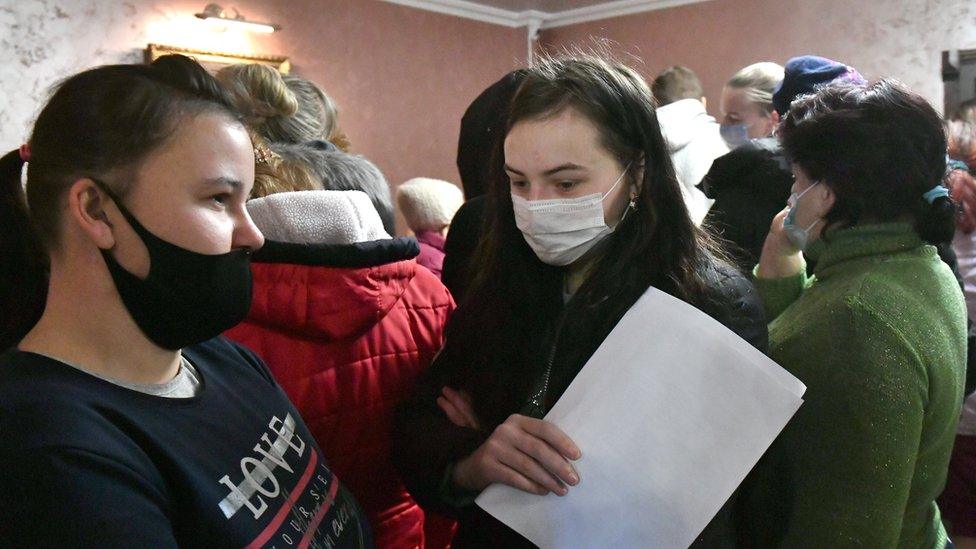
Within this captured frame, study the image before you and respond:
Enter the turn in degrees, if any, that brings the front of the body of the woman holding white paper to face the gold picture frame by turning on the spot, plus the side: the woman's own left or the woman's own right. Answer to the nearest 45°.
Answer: approximately 90° to the woman's own right

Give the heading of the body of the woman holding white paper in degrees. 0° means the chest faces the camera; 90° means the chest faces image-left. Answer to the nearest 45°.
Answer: approximately 45°

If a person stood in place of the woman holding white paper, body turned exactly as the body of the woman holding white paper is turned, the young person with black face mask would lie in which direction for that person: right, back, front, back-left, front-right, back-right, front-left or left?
front

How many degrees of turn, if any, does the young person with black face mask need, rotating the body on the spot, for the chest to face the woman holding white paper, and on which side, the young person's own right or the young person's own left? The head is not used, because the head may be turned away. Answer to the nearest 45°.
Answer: approximately 45° to the young person's own left

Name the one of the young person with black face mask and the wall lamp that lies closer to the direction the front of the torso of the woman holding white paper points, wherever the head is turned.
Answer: the young person with black face mask

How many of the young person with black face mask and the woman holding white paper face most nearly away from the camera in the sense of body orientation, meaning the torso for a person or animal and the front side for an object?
0

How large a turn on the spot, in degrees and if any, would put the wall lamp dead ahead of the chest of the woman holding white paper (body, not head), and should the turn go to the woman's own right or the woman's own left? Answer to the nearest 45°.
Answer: approximately 90° to the woman's own right

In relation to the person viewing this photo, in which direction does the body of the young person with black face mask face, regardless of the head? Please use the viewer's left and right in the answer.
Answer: facing the viewer and to the right of the viewer

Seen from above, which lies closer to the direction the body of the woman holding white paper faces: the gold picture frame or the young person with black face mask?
the young person with black face mask
